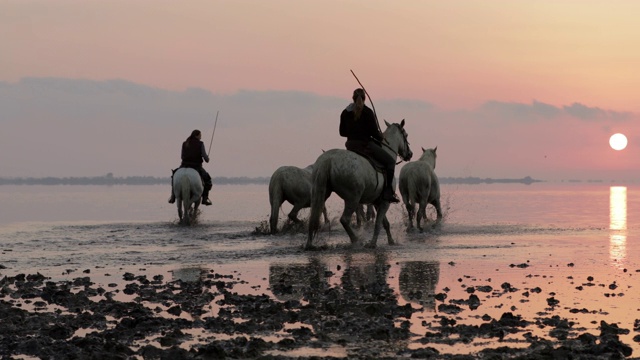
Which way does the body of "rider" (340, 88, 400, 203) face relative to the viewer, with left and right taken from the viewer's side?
facing away from the viewer and to the right of the viewer

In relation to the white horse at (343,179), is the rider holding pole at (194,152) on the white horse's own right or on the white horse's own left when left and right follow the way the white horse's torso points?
on the white horse's own left

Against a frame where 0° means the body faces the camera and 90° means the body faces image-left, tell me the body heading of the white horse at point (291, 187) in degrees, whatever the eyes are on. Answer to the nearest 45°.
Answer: approximately 225°

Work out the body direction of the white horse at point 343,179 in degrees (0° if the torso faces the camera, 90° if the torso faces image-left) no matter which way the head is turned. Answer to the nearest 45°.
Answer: approximately 225°

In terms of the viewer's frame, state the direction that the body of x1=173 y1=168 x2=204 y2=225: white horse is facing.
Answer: away from the camera

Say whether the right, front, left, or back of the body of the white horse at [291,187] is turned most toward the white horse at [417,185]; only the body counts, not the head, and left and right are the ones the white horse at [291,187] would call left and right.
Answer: front

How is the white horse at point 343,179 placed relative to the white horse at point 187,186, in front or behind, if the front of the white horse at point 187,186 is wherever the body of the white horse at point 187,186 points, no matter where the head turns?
behind

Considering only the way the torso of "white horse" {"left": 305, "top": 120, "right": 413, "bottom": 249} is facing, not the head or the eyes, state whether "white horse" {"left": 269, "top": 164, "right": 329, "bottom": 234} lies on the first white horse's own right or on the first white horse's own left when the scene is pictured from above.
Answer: on the first white horse's own left
